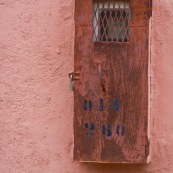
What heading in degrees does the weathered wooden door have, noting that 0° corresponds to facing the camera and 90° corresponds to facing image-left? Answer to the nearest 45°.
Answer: approximately 0°
